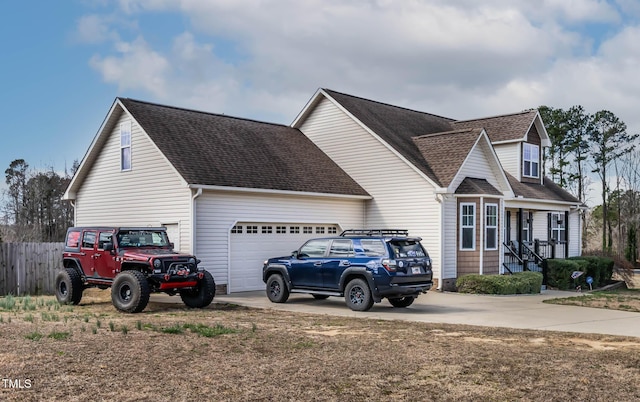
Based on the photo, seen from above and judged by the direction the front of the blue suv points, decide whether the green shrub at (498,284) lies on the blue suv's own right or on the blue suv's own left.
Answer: on the blue suv's own right

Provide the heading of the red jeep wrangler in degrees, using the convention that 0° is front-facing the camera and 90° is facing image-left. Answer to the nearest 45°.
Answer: approximately 315°

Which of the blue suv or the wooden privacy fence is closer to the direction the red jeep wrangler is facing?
the blue suv

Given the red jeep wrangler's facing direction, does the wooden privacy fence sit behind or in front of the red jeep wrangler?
behind

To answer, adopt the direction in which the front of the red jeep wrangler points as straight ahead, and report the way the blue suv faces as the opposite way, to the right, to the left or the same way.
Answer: the opposite way

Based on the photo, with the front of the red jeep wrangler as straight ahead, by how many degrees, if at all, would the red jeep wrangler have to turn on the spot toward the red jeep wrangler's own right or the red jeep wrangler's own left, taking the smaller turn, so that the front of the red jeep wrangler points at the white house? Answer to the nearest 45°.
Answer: approximately 90° to the red jeep wrangler's own left

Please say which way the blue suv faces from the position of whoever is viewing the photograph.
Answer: facing away from the viewer and to the left of the viewer

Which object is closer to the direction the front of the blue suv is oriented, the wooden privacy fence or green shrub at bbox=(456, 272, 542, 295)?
the wooden privacy fence
